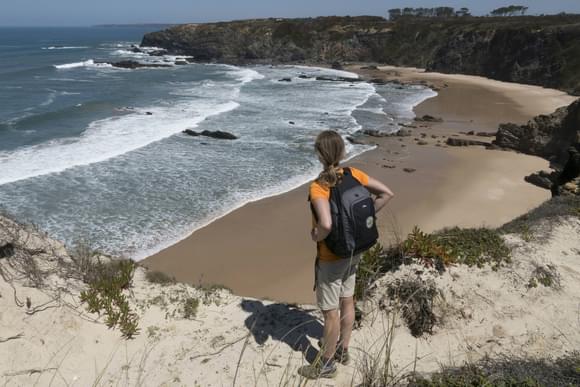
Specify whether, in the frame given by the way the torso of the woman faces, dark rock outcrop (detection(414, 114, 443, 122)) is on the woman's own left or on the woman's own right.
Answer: on the woman's own right

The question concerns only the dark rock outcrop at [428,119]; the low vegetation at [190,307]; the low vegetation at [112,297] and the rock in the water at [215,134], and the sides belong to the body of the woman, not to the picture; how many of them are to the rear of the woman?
0

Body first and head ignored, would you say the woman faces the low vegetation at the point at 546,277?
no

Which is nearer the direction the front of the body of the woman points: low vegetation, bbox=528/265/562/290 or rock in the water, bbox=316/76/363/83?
the rock in the water

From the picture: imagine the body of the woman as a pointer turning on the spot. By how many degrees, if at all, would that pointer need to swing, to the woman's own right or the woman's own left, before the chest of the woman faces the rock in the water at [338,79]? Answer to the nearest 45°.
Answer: approximately 45° to the woman's own right

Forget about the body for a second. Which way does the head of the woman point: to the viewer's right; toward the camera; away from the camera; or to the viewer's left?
away from the camera

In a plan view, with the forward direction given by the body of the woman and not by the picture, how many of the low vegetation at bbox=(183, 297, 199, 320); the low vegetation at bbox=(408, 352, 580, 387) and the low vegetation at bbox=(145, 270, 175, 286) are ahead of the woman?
2

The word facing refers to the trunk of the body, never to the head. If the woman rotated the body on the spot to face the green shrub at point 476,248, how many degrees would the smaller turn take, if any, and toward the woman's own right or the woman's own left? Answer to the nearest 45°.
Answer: approximately 90° to the woman's own right

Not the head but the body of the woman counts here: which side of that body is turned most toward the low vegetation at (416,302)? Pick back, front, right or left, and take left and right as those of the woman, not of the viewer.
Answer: right

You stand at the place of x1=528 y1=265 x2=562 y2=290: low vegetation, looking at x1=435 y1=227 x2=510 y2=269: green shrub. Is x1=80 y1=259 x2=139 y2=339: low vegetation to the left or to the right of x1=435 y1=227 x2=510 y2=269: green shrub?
left

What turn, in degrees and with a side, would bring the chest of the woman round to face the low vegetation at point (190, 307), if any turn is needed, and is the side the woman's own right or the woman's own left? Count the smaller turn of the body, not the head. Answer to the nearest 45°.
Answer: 0° — they already face it

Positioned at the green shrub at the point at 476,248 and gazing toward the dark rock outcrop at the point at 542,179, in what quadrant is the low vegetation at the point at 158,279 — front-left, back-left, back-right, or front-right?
back-left

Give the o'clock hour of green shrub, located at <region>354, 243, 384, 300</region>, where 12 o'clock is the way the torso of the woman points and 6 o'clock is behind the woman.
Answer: The green shrub is roughly at 2 o'clock from the woman.

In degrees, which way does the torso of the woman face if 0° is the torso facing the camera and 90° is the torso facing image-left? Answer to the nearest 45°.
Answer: approximately 135°

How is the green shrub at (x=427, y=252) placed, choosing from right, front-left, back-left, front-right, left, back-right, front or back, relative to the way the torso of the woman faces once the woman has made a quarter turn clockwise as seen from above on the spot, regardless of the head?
front
